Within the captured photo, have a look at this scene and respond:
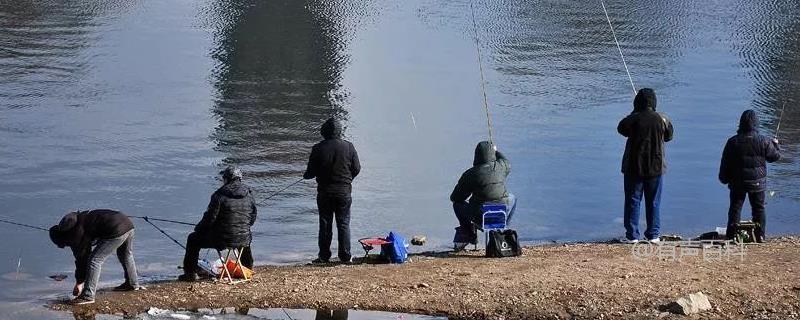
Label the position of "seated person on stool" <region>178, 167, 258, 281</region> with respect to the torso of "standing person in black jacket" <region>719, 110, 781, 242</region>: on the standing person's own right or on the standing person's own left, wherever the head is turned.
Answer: on the standing person's own left

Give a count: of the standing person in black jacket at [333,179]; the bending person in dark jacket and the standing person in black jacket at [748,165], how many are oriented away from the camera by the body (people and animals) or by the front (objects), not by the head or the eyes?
2

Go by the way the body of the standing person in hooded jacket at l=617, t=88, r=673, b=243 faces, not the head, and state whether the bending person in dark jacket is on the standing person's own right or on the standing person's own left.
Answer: on the standing person's own left

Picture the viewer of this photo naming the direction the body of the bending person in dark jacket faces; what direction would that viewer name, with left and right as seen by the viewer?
facing to the left of the viewer

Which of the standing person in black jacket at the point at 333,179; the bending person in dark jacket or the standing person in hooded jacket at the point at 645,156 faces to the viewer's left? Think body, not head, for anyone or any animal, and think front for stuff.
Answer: the bending person in dark jacket

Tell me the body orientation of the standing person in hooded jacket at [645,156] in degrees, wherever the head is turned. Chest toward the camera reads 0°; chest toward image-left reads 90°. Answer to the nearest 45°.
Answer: approximately 180°

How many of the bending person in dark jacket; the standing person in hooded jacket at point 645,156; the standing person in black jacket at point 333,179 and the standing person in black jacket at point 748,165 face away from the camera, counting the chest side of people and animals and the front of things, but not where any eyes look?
3

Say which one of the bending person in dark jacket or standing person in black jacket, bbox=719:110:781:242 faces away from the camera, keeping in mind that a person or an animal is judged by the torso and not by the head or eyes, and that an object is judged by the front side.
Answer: the standing person in black jacket

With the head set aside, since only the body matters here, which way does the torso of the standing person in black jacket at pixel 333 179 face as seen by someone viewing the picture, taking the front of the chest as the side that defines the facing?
away from the camera

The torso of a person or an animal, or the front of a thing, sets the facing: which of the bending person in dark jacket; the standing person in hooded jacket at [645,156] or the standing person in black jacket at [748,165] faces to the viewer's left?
the bending person in dark jacket

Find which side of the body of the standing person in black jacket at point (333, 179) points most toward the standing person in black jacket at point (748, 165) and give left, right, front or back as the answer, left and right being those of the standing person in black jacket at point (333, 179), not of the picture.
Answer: right
